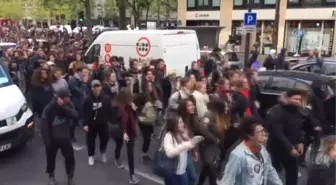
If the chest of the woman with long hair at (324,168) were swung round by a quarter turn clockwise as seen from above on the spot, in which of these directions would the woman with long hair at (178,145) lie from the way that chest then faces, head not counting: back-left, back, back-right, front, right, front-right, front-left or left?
front-right

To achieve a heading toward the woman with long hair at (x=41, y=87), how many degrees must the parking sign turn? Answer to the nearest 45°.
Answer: approximately 45° to its right

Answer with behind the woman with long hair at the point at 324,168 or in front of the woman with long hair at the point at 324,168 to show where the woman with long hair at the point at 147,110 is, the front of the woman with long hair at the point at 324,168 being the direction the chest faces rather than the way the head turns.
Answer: behind

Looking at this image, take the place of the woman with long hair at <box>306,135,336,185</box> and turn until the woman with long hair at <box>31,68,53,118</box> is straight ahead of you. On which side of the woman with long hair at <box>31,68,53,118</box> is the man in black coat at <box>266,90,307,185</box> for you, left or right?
right

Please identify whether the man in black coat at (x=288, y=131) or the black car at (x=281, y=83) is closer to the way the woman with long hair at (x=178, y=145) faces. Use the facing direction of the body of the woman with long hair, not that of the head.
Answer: the man in black coat

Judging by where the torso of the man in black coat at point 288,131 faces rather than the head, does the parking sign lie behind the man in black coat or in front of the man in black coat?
behind

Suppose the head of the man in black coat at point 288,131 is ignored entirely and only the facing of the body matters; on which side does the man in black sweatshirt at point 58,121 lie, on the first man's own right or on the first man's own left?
on the first man's own right
